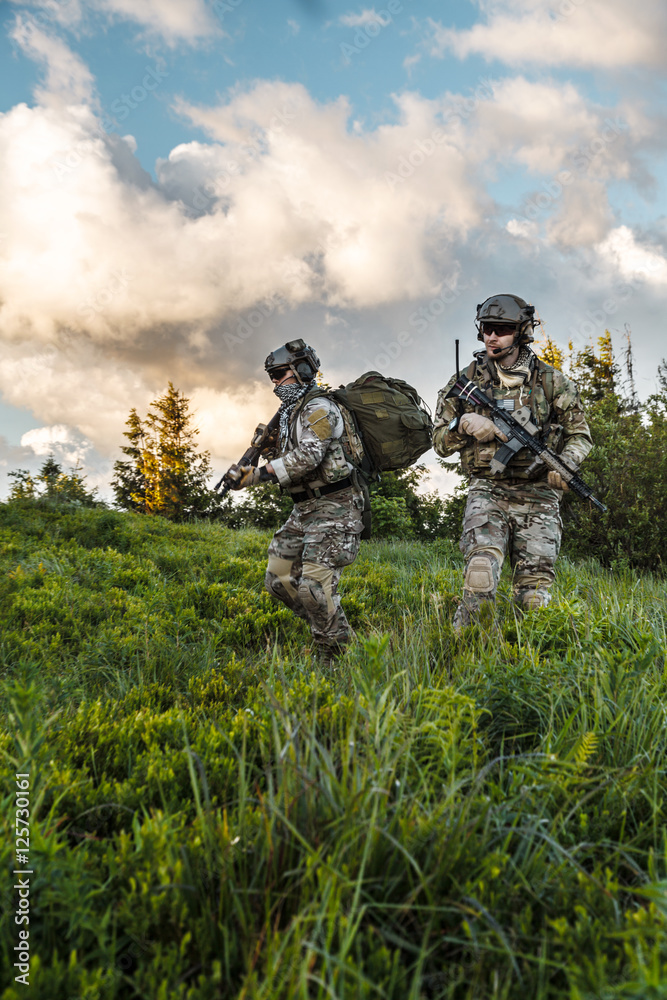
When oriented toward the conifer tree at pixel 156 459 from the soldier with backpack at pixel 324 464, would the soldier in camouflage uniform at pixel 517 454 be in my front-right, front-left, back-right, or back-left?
back-right

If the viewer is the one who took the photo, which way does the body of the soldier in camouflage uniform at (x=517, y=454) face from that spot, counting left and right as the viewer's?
facing the viewer

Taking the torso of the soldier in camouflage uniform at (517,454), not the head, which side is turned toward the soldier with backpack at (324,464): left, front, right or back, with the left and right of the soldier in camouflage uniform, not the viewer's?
right

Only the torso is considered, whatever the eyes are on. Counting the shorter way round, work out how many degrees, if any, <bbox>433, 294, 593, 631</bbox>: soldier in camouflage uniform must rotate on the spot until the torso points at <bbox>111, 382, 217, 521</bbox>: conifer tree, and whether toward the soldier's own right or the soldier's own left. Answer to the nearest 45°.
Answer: approximately 135° to the soldier's own right

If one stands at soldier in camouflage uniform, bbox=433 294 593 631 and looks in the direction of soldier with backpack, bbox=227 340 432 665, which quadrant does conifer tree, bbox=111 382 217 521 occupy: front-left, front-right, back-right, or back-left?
front-right
